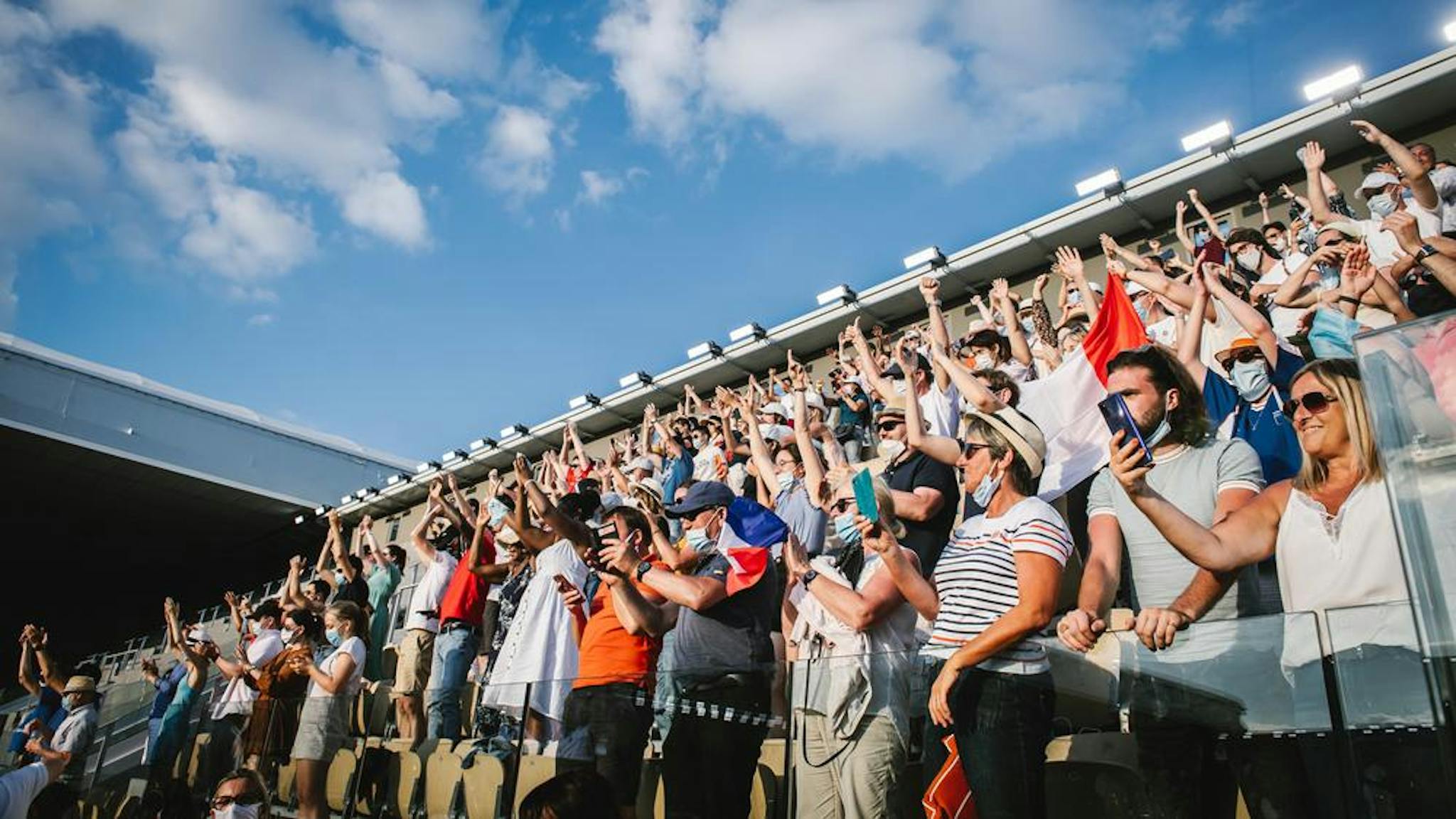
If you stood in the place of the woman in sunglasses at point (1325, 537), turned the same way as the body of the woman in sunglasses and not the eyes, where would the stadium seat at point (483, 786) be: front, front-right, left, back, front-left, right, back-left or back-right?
front-right

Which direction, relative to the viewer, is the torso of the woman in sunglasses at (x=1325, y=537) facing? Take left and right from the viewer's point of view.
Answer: facing the viewer and to the left of the viewer

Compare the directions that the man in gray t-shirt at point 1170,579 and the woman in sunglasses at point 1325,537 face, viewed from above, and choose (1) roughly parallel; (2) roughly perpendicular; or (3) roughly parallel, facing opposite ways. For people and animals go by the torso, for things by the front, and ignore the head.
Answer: roughly parallel

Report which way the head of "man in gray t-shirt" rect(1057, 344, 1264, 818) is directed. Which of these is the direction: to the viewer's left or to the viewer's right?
to the viewer's left

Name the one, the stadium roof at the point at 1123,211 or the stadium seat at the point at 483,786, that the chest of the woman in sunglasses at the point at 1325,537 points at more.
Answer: the stadium seat

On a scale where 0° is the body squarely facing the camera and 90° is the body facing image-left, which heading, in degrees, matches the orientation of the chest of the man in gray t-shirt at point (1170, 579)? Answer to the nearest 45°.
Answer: approximately 45°

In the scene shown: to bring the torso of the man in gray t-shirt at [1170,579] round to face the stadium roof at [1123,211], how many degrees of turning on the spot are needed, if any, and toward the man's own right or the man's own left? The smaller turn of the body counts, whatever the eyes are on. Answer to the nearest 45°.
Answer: approximately 135° to the man's own right

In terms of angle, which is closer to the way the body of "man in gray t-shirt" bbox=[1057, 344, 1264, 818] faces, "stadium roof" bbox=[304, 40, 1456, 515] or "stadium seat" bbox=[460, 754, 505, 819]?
the stadium seat

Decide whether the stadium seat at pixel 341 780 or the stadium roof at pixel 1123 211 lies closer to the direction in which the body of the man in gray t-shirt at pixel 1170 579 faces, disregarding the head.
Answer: the stadium seat
